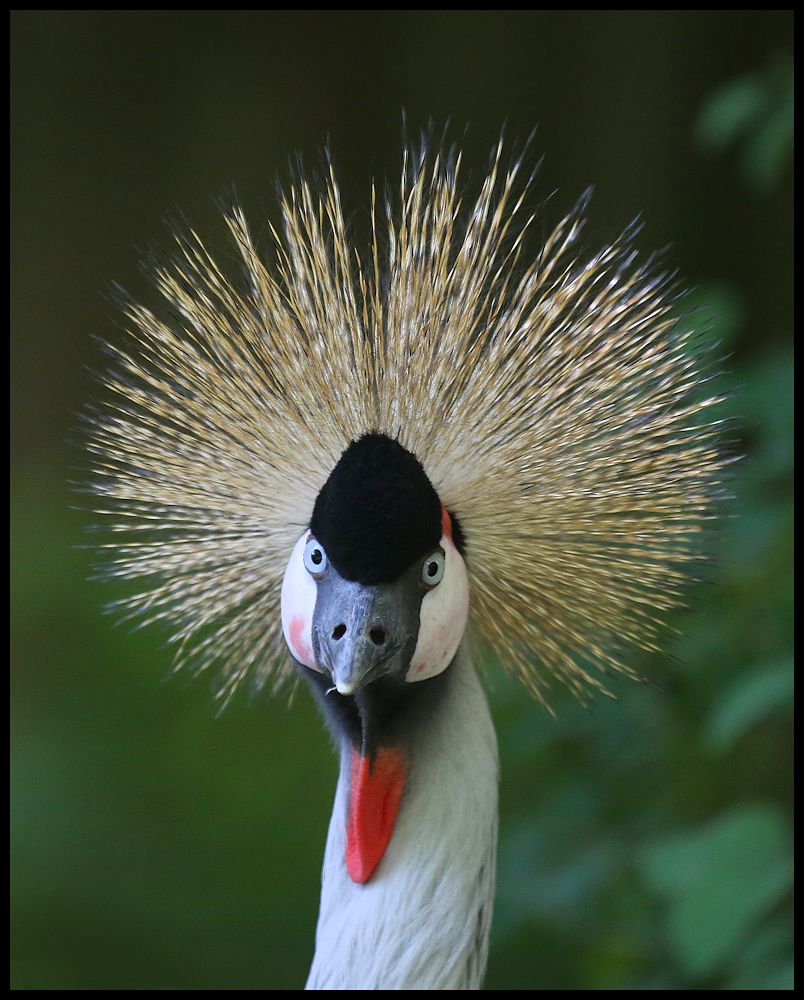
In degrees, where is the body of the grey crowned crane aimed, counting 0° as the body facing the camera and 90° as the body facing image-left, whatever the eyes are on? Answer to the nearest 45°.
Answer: approximately 0°
